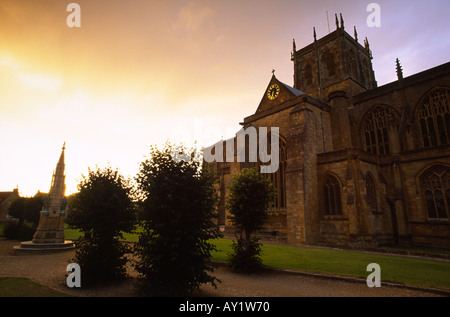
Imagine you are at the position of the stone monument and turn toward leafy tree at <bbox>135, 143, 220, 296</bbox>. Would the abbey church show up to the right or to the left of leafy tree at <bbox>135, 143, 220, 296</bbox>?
left

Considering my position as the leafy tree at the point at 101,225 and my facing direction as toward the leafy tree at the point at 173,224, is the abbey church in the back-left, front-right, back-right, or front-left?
front-left
